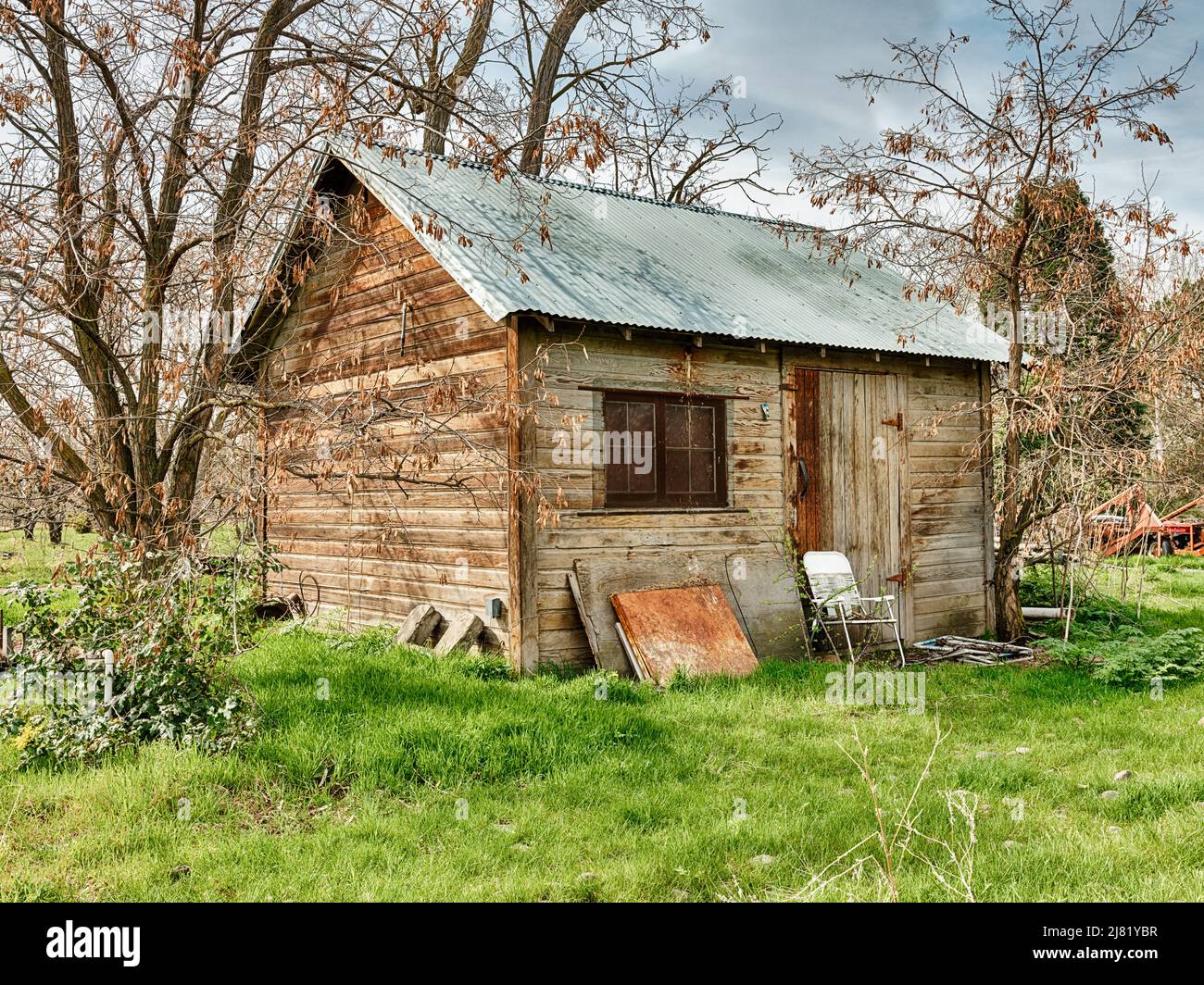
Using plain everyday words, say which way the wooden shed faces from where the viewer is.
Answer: facing the viewer and to the right of the viewer

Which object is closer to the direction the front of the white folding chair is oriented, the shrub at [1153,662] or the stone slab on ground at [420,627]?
the shrub

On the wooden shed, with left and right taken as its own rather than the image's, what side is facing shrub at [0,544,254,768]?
right

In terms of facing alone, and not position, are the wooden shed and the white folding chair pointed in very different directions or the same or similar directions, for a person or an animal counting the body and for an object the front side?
same or similar directions

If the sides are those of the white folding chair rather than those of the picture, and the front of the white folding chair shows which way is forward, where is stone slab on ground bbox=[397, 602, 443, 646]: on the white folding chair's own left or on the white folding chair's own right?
on the white folding chair's own right

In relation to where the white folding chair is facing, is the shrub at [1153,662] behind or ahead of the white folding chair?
ahead

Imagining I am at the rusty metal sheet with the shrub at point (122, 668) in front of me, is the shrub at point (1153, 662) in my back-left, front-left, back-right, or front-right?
back-left

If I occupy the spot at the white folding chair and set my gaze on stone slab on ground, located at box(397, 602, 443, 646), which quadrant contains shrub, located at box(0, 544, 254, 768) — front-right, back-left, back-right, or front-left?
front-left

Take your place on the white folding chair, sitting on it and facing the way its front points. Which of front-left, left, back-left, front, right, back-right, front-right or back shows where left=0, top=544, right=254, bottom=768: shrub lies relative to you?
right

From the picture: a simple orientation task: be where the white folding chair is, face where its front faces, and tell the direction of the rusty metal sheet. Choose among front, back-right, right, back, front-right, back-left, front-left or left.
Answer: right

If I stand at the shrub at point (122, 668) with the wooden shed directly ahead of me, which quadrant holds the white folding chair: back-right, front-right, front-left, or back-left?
front-right
